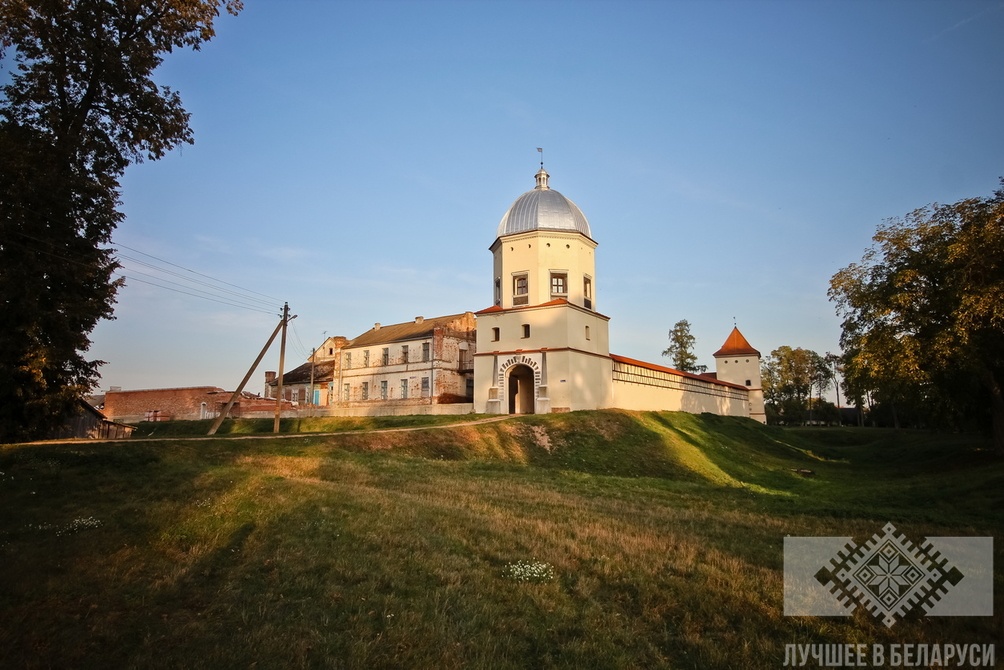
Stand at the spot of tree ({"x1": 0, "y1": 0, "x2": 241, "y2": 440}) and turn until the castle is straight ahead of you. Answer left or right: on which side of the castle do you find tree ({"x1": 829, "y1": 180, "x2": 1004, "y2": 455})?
right

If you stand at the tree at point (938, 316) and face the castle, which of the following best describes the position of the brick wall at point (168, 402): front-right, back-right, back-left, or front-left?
front-left

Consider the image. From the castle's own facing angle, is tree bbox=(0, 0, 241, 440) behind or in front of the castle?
in front

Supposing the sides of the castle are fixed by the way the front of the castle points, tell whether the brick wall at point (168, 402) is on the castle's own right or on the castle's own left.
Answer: on the castle's own right

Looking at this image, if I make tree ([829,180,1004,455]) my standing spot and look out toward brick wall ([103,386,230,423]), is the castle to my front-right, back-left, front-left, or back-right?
front-right

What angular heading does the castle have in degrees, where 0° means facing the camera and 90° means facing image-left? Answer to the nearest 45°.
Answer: approximately 45°

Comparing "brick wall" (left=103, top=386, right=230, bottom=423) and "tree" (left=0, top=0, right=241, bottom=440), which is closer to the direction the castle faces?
the tree

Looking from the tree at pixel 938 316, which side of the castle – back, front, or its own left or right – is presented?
left
